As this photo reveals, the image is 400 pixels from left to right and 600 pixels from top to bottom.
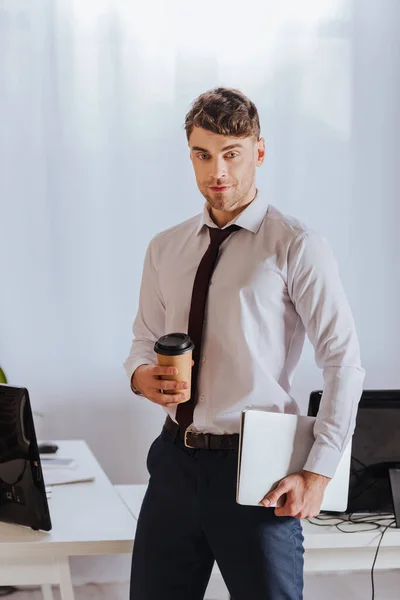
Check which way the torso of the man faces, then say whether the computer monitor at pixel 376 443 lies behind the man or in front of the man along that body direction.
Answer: behind

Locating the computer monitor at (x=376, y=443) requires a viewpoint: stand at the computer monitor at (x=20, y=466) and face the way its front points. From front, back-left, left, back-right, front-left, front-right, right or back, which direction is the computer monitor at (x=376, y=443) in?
front-right

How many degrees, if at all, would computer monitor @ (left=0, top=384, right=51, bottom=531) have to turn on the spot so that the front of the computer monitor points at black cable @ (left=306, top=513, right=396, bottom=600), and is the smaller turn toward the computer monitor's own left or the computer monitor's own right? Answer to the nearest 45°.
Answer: approximately 45° to the computer monitor's own right

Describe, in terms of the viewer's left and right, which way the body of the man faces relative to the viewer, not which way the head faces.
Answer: facing the viewer and to the left of the viewer

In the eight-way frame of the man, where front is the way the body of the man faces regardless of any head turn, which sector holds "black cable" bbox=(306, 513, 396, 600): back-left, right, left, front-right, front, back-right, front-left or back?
back

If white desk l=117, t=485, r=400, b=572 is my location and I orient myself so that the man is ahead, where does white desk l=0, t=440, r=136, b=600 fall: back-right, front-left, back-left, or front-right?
front-right

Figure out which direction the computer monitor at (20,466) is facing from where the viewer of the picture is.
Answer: facing away from the viewer and to the right of the viewer

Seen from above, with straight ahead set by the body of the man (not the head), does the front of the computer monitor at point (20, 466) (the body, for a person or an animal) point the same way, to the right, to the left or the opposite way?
the opposite way
